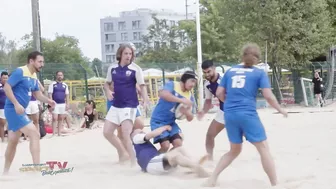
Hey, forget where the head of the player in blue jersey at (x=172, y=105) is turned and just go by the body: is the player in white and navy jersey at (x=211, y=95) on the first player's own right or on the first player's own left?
on the first player's own left

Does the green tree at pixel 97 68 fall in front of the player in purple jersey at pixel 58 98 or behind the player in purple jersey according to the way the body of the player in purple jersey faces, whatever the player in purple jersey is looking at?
behind

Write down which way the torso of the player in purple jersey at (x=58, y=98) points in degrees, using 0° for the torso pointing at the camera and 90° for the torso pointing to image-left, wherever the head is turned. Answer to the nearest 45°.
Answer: approximately 0°

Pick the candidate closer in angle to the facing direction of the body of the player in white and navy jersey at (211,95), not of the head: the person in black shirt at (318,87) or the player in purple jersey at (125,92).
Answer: the player in purple jersey

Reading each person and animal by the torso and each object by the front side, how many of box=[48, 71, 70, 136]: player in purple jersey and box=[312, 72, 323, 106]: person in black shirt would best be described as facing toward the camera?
2

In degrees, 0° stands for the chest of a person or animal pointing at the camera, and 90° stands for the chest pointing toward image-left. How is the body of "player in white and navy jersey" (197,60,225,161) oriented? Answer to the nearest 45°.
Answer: approximately 45°
